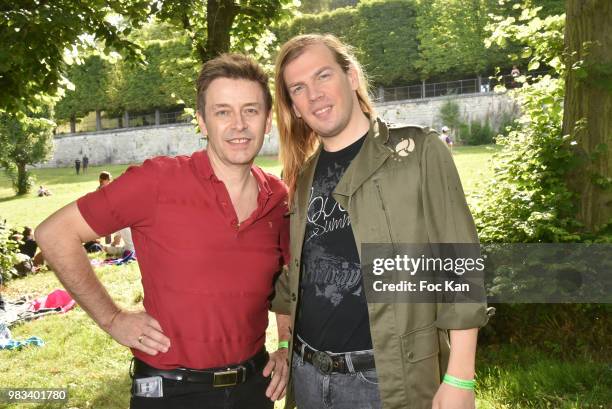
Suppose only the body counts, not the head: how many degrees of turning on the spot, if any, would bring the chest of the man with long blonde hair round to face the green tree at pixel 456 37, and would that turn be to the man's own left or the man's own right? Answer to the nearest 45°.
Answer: approximately 135° to the man's own right

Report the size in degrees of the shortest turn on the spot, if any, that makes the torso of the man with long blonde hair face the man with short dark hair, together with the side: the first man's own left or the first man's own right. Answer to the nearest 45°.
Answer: approximately 45° to the first man's own right

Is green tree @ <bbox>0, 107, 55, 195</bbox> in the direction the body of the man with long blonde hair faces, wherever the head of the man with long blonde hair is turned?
no

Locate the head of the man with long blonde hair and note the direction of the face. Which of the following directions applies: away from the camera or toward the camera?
toward the camera

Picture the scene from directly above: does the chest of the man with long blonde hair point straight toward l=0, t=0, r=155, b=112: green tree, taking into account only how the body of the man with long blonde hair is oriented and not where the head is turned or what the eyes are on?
no

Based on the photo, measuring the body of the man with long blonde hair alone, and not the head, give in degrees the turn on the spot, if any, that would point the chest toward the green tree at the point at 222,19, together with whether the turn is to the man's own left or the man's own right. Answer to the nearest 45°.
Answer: approximately 135° to the man's own right

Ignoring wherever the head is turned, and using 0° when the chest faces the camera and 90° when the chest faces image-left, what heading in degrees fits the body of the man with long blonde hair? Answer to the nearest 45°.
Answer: approximately 45°

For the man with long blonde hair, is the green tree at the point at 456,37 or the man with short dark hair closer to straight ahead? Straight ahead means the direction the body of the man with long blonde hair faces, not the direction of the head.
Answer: the man with short dark hair

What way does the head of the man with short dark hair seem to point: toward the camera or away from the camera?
toward the camera
